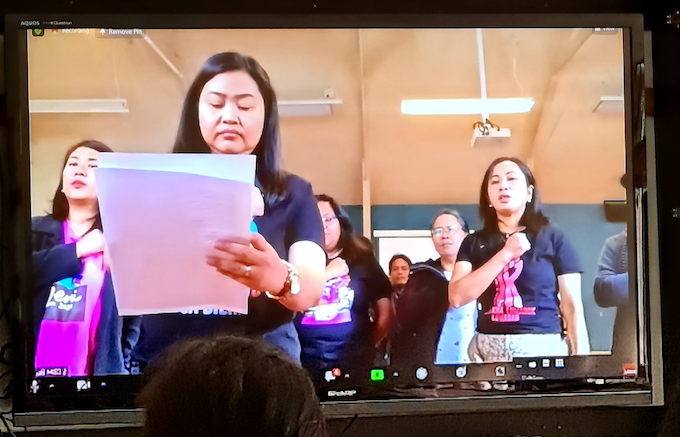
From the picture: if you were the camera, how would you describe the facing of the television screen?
facing the viewer
